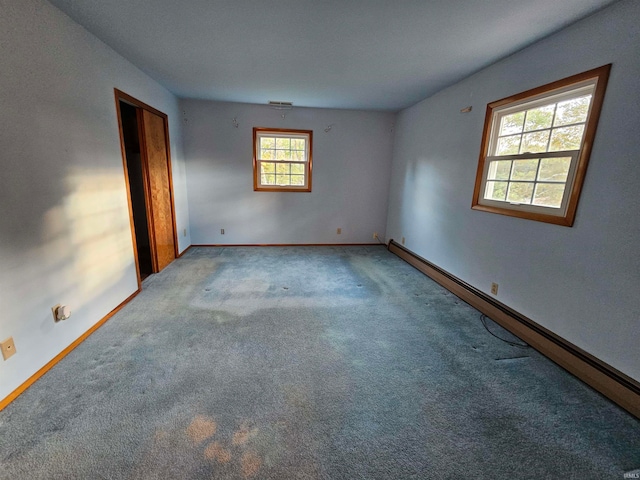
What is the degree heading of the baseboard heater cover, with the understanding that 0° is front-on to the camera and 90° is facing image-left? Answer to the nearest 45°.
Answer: approximately 45°

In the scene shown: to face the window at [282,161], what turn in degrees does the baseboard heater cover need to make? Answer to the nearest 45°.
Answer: approximately 45° to its right

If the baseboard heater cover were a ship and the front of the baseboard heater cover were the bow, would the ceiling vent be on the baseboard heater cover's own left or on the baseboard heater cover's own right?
on the baseboard heater cover's own right
